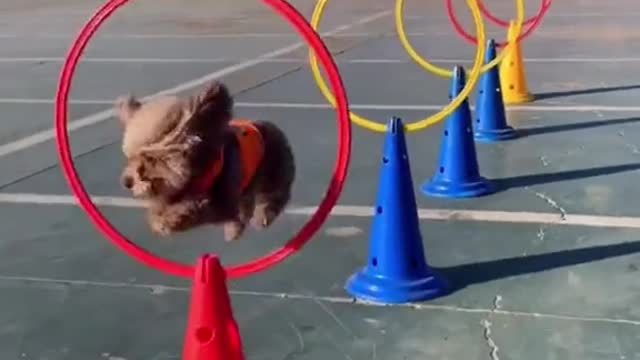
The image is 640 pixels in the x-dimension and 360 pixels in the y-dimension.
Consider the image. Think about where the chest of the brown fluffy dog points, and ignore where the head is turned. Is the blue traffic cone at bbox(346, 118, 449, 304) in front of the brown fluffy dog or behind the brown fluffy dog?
behind

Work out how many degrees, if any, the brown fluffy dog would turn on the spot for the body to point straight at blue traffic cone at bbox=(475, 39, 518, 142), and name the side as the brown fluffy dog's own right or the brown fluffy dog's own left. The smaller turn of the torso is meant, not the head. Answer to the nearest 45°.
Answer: approximately 180°

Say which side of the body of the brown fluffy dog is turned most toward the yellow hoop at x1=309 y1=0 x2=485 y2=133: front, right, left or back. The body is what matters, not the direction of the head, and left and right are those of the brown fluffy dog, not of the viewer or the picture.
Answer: back

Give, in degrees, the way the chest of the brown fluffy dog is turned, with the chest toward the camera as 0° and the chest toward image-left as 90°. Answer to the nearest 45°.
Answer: approximately 45°

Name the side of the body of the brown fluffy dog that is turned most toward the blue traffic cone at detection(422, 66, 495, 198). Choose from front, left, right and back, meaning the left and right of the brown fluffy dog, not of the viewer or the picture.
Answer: back

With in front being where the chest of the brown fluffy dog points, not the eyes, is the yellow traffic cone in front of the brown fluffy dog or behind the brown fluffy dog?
behind
